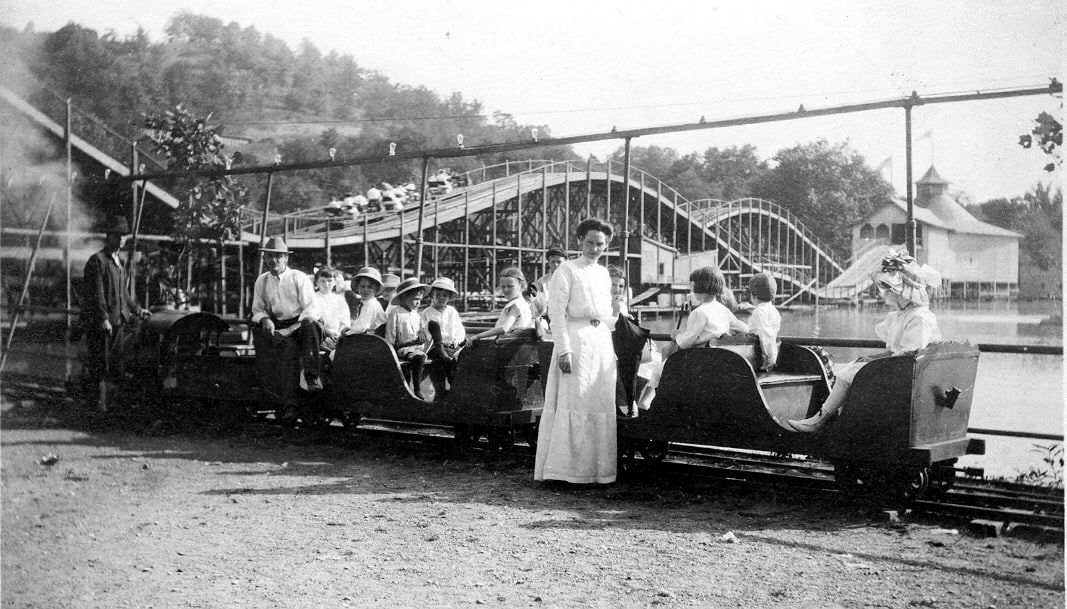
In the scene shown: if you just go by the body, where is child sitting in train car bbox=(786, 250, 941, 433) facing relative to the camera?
to the viewer's left

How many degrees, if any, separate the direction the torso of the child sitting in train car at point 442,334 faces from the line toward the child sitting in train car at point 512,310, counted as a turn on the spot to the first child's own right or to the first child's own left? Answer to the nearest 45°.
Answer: approximately 45° to the first child's own left

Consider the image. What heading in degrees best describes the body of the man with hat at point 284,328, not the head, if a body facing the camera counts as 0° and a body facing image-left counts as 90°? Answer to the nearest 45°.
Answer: approximately 0°

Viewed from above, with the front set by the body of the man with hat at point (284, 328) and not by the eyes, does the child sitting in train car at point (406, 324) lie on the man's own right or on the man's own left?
on the man's own left

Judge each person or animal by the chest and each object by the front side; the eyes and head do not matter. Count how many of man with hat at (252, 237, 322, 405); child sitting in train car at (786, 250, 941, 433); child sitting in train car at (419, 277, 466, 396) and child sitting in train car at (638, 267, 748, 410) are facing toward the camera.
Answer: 2

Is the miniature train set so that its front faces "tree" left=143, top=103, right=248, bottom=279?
yes

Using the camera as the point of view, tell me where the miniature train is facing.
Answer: facing away from the viewer and to the left of the viewer

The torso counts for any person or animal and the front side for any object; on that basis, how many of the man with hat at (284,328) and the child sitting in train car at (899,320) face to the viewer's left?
1

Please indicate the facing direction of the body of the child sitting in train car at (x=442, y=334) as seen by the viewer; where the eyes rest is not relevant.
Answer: toward the camera
